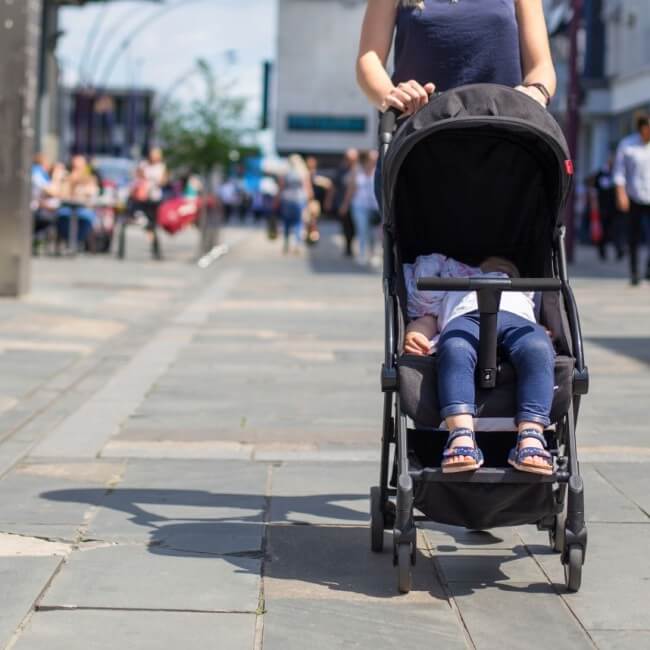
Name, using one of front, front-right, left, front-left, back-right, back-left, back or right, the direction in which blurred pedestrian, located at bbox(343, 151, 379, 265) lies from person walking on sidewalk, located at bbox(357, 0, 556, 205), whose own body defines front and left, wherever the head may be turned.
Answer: back

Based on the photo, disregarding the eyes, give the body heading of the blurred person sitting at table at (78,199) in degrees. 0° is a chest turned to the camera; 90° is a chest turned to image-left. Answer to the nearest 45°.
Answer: approximately 0°

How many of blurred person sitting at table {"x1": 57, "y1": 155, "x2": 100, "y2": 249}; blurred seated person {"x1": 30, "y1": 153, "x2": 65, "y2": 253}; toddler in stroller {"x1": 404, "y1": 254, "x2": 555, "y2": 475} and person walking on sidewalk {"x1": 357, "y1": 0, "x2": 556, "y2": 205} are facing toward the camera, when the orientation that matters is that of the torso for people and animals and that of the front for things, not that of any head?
3
